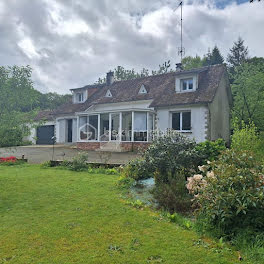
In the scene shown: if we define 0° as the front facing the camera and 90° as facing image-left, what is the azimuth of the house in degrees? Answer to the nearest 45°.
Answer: approximately 45°

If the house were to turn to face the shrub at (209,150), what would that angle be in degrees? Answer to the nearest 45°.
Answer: approximately 45° to its left

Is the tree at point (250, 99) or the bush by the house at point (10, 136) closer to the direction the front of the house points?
the bush by the house

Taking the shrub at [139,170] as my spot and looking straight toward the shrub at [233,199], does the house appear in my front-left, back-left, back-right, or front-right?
back-left

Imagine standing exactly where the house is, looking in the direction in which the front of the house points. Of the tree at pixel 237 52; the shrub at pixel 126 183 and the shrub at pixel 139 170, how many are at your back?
1

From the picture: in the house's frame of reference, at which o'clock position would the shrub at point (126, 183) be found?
The shrub is roughly at 11 o'clock from the house.

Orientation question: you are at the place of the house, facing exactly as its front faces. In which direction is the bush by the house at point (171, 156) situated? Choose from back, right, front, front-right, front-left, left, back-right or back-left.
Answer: front-left

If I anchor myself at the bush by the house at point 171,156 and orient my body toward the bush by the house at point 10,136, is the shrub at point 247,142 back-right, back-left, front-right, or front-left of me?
back-right

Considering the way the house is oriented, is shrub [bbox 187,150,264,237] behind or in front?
in front

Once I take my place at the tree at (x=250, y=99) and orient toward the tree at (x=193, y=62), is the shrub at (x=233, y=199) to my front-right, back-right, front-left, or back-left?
back-left

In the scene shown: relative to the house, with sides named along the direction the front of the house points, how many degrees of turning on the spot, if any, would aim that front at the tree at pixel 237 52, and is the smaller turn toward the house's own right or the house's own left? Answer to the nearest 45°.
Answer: approximately 180°

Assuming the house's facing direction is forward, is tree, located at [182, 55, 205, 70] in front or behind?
behind

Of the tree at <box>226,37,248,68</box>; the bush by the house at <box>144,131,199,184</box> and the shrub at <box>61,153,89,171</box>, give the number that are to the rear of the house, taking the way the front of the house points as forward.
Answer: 1
